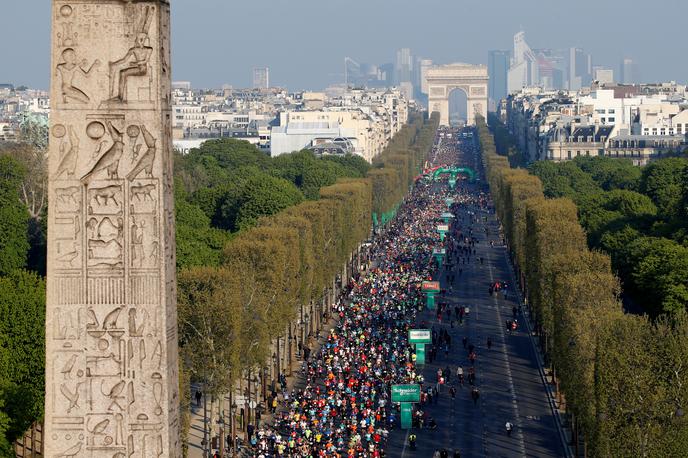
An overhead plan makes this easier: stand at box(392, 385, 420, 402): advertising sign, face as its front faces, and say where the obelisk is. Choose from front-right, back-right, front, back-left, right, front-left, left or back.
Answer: front

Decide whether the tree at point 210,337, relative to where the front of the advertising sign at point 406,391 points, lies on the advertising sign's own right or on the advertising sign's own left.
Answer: on the advertising sign's own right

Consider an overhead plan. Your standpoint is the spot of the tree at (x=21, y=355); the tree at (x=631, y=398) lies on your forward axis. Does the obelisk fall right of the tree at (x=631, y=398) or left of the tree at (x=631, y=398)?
right

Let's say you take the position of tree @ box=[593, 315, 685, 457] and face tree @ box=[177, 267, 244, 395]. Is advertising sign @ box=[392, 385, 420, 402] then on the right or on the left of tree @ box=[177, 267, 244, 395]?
right

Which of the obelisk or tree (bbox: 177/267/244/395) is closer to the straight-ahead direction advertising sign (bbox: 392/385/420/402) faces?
the obelisk

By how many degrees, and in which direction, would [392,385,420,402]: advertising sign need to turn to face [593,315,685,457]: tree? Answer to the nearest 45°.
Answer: approximately 45° to its left

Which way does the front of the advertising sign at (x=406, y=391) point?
toward the camera

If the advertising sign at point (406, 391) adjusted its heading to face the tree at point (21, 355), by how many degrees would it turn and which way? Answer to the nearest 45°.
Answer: approximately 45° to its right

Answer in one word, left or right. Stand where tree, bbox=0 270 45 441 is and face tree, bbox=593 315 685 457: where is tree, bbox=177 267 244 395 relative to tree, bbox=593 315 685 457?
left
